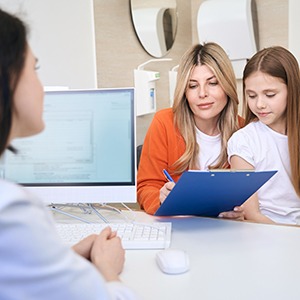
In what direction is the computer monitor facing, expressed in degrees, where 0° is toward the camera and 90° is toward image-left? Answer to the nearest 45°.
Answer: approximately 0°

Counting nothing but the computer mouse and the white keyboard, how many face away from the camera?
1

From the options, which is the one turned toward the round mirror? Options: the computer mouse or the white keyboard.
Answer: the computer mouse

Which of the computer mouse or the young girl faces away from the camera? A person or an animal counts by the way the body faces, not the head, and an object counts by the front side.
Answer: the computer mouse

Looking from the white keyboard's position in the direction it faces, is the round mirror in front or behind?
behind

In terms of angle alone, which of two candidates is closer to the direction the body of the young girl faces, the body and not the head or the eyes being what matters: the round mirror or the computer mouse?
the computer mouse

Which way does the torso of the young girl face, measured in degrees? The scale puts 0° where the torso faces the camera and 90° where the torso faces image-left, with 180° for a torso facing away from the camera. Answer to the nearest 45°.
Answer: approximately 45°

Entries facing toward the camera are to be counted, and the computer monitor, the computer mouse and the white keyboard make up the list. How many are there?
2

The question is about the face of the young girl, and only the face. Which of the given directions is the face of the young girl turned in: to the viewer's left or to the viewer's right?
to the viewer's left

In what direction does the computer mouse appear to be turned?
away from the camera
